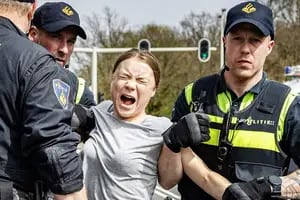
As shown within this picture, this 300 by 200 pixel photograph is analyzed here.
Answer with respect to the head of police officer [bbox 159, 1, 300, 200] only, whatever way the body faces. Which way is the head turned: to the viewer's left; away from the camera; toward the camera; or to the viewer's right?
toward the camera

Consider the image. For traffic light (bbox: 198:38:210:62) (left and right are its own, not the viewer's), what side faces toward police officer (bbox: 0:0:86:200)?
front

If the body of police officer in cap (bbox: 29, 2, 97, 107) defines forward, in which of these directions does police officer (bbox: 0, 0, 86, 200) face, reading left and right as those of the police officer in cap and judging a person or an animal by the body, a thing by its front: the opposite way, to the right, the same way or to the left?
to the left

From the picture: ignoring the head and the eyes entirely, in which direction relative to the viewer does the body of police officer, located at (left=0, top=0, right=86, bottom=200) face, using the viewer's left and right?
facing away from the viewer and to the right of the viewer

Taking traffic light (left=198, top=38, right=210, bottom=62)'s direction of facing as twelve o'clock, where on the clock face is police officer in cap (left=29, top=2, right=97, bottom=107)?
The police officer in cap is roughly at 12 o'clock from the traffic light.

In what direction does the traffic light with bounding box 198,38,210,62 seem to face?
toward the camera

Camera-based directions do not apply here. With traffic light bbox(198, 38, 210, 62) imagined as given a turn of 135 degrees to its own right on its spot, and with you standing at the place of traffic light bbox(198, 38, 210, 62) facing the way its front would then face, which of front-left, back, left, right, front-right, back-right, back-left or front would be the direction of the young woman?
back-left

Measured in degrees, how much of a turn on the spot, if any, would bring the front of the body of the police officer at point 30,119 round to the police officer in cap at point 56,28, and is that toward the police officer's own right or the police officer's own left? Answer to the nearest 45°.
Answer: approximately 45° to the police officer's own left

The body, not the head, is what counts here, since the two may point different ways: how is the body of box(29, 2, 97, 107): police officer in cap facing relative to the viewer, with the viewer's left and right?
facing the viewer and to the right of the viewer

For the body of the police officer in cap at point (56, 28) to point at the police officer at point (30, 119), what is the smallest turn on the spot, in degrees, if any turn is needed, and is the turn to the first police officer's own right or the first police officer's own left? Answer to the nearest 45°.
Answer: approximately 45° to the first police officer's own right

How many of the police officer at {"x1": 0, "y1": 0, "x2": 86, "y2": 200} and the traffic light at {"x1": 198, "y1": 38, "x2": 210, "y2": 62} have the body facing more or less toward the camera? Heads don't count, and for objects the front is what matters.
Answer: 1

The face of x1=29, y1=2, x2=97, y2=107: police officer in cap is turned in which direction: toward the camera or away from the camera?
toward the camera

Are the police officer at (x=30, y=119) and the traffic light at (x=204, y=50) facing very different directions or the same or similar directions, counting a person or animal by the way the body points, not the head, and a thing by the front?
very different directions
